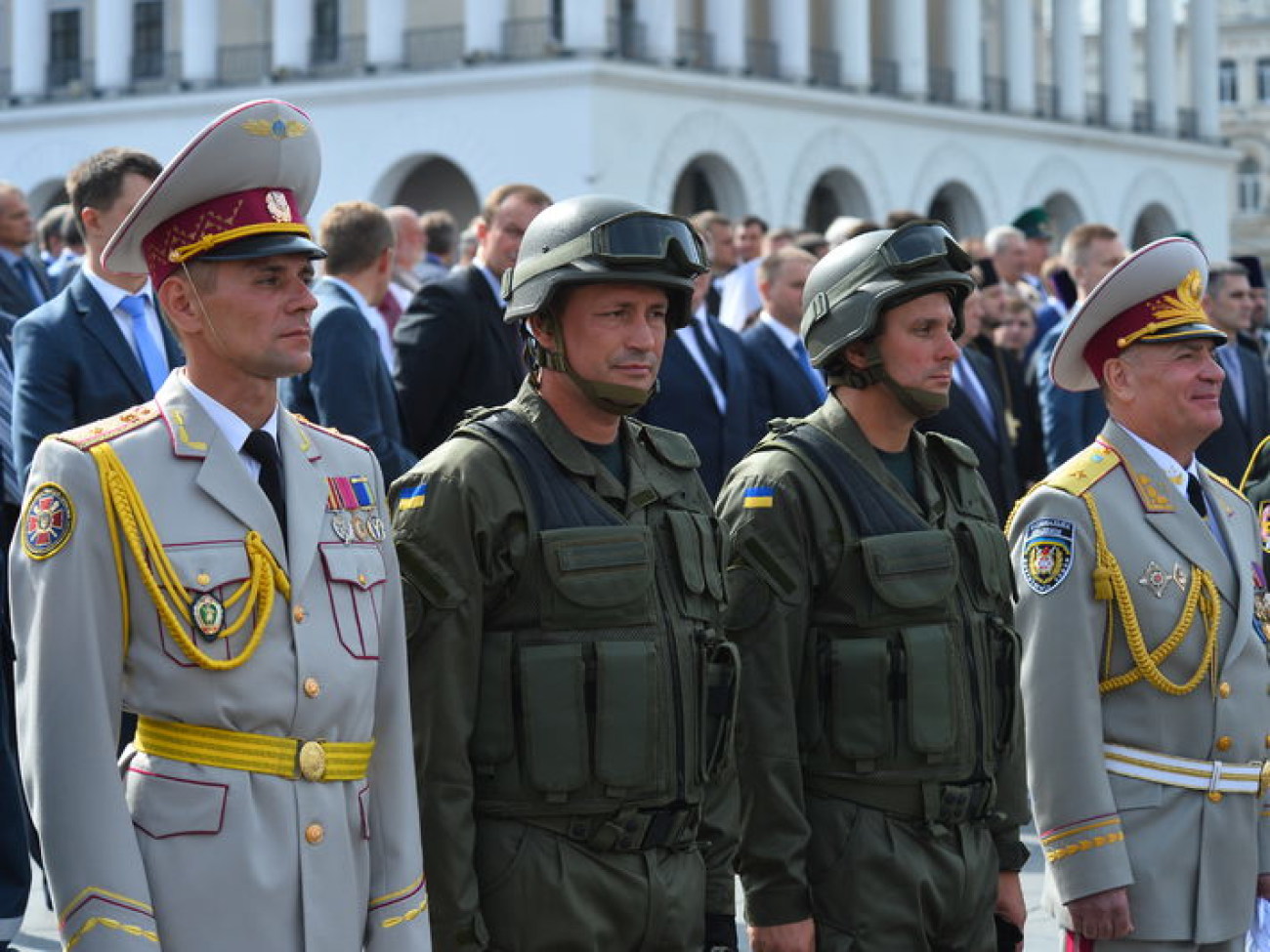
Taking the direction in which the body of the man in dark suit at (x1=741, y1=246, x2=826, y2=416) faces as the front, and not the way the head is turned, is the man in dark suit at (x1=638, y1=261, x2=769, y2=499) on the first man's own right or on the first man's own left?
on the first man's own right

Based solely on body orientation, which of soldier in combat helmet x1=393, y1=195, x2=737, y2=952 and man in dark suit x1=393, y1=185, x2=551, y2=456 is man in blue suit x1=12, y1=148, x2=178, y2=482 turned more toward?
the soldier in combat helmet

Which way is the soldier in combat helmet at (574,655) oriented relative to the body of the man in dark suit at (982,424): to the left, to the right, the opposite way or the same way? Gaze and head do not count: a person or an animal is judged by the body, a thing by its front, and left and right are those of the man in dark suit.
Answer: the same way

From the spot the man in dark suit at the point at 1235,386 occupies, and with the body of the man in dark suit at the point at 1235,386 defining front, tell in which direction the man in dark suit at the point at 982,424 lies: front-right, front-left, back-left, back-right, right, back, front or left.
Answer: right

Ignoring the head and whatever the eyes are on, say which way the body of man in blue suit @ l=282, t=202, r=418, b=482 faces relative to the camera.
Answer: to the viewer's right

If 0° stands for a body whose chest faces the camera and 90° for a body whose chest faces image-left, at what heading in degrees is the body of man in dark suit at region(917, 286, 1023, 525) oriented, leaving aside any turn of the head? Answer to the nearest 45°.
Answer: approximately 315°

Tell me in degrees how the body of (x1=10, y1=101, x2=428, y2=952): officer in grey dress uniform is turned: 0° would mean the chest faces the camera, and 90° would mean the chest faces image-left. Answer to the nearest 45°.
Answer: approximately 315°

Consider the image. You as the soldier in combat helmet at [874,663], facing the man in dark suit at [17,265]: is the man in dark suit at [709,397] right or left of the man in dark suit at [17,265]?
right

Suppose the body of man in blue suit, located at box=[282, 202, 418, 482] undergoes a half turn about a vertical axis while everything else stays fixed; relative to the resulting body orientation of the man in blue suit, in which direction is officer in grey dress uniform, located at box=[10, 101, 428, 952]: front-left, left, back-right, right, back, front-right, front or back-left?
left

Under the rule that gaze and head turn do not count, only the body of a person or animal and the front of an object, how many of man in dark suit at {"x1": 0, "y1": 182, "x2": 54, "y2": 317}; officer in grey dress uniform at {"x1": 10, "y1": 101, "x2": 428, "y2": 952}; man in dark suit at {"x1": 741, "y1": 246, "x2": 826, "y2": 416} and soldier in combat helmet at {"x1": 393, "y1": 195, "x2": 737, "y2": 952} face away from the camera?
0

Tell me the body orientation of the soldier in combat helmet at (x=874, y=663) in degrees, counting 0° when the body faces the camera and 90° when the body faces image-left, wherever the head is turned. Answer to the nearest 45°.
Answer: approximately 315°

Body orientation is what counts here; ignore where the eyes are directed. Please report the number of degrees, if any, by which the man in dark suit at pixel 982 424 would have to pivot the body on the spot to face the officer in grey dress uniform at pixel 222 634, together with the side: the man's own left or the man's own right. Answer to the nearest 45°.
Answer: approximately 45° to the man's own right

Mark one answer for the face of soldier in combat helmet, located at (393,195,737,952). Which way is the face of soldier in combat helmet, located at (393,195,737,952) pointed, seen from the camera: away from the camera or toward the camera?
toward the camera

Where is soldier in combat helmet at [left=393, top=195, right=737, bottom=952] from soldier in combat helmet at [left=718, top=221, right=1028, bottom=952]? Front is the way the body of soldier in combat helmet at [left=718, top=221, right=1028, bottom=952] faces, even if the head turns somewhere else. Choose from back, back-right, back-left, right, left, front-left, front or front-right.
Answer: right

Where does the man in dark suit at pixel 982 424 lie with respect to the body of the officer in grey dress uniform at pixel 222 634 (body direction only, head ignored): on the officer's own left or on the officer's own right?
on the officer's own left

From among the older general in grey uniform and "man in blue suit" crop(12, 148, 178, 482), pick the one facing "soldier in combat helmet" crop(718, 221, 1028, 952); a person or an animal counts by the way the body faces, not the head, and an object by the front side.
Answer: the man in blue suit

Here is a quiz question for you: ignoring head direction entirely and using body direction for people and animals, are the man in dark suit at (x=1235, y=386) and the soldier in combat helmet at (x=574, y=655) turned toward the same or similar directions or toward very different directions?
same or similar directions
